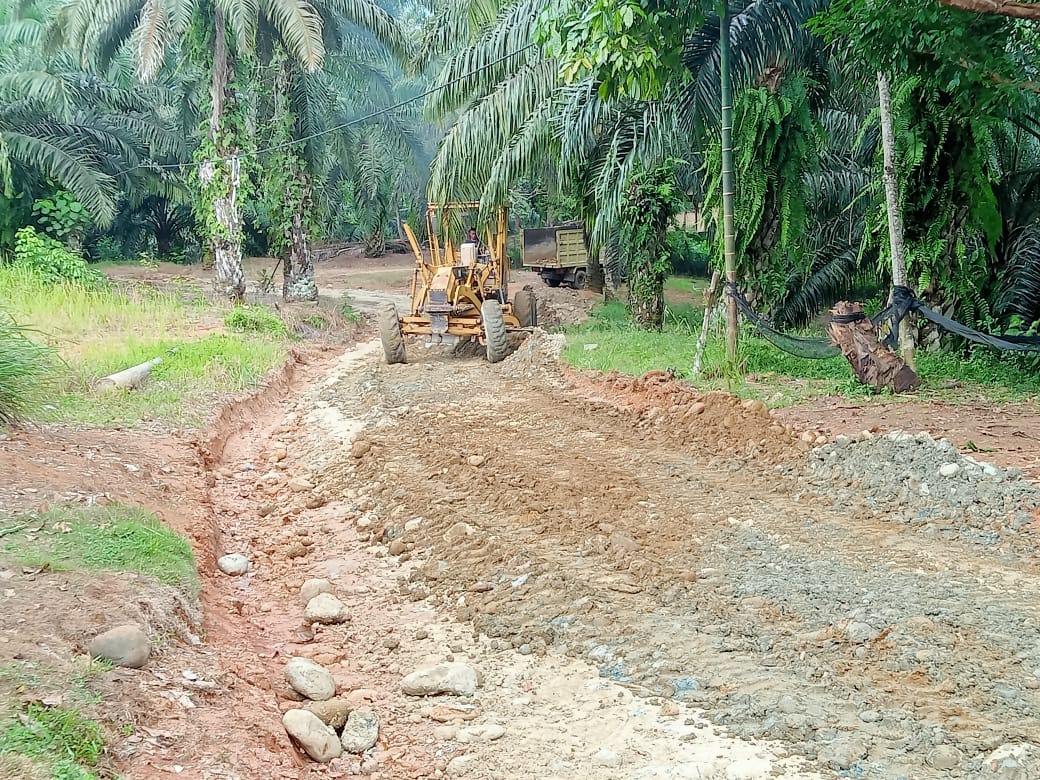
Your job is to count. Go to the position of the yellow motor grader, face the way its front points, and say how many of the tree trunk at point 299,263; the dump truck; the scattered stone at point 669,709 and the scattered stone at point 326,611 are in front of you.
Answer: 2

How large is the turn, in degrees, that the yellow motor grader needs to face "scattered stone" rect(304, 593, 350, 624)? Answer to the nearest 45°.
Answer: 0° — it already faces it

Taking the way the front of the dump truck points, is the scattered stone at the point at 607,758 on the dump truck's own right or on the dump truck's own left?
on the dump truck's own right

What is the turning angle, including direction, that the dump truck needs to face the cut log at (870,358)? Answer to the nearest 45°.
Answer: approximately 135° to its right

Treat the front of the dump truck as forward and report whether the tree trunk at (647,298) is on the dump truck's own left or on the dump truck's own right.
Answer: on the dump truck's own right

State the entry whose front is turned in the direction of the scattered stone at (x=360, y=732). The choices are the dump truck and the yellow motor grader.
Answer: the yellow motor grader

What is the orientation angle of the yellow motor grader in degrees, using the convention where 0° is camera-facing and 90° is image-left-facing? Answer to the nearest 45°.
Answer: approximately 0°

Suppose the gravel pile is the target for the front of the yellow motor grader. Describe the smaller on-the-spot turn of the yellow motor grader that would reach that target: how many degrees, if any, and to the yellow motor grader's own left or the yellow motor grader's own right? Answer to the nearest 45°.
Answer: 0° — it already faces it

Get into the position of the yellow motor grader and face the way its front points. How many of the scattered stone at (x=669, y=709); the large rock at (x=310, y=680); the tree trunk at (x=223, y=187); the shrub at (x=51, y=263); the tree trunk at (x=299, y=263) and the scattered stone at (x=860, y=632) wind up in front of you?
3

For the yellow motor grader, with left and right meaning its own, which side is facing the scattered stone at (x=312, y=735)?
front

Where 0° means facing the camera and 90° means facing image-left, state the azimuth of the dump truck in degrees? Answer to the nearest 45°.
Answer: approximately 225°

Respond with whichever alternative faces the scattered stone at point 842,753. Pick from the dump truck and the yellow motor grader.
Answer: the yellow motor grader
